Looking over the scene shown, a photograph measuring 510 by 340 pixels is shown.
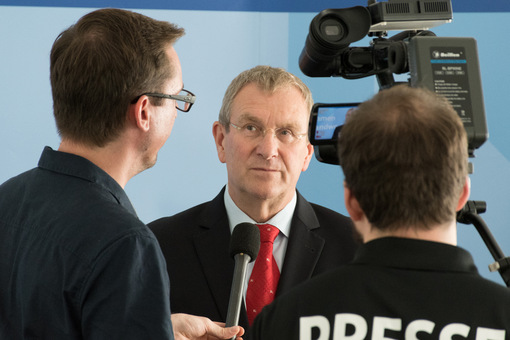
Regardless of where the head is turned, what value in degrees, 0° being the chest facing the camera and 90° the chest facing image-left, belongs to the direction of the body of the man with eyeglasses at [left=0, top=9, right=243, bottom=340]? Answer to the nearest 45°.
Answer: approximately 225°

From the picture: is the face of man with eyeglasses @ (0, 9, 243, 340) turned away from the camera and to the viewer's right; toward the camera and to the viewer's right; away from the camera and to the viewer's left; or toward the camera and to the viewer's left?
away from the camera and to the viewer's right

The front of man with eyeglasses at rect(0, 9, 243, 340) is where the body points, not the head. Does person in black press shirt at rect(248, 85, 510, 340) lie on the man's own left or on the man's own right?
on the man's own right

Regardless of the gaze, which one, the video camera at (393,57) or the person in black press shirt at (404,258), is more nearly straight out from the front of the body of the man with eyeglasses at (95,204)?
the video camera

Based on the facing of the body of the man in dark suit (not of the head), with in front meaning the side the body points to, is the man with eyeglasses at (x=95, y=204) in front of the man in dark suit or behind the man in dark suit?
in front

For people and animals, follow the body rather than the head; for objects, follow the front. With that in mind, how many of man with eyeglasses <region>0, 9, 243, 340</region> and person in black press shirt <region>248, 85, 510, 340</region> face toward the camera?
0

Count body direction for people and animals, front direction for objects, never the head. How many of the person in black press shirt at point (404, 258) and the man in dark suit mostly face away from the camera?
1

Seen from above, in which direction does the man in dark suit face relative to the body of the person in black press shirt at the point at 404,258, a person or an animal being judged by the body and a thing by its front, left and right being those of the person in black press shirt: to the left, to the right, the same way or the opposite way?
the opposite way

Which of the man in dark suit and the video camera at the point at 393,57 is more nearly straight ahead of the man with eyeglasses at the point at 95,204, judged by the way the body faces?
the man in dark suit

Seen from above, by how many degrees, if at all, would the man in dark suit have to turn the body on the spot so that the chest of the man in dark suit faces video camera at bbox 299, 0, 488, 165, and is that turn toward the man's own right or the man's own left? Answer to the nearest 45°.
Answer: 0° — they already face it

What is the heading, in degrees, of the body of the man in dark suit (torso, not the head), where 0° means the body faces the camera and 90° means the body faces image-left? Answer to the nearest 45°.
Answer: approximately 0°

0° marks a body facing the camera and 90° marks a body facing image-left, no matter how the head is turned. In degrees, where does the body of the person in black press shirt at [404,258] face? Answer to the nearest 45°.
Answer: approximately 180°

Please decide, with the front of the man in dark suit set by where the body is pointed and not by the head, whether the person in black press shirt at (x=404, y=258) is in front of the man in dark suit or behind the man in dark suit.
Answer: in front

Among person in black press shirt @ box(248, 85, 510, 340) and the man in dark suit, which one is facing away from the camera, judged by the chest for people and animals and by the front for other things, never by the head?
the person in black press shirt
